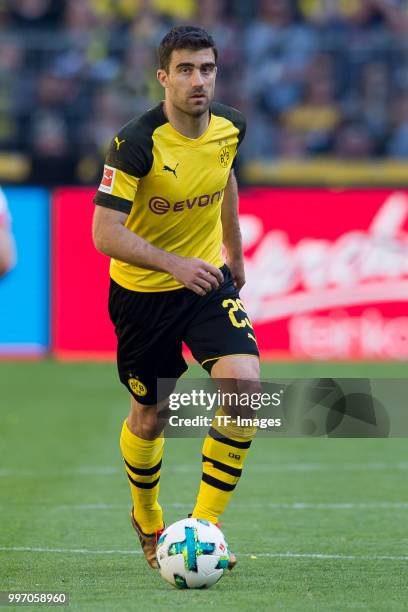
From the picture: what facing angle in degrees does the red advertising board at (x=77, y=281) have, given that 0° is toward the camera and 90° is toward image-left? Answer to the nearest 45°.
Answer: approximately 0°

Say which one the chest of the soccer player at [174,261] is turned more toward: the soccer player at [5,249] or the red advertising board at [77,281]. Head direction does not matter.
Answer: the soccer player

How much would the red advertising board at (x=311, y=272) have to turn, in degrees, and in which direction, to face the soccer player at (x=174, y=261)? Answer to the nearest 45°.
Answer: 0° — it already faces them

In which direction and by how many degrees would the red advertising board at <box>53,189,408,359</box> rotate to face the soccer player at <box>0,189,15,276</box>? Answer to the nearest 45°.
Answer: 0° — it already faces them

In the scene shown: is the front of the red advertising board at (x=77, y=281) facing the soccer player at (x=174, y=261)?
yes

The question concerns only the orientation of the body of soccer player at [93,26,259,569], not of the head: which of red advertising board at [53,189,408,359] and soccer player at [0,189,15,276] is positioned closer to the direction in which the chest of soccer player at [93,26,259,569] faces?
the soccer player

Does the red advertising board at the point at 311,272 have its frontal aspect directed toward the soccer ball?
yes

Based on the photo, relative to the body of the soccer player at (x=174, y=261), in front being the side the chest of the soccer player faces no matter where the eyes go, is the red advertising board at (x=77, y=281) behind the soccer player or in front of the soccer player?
behind
